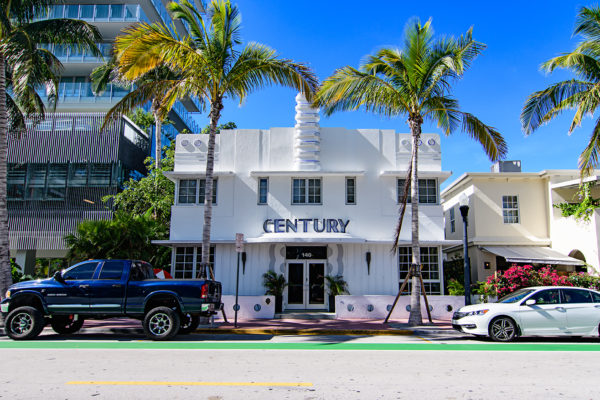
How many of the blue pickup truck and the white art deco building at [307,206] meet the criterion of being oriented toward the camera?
1

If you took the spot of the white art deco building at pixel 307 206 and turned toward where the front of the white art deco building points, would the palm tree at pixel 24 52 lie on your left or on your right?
on your right

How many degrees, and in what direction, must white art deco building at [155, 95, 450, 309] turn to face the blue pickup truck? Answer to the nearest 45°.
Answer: approximately 45° to its right

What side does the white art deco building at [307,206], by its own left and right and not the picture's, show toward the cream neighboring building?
left

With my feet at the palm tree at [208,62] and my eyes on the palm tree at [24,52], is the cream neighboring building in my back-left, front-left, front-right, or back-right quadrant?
back-right

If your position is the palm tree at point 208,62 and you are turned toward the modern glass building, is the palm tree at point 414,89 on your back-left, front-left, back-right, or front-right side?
back-right

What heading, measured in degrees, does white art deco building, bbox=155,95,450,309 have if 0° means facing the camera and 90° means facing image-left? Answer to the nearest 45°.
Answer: approximately 0°

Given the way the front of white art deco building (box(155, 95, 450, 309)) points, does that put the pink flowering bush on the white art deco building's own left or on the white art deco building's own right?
on the white art deco building's own left
